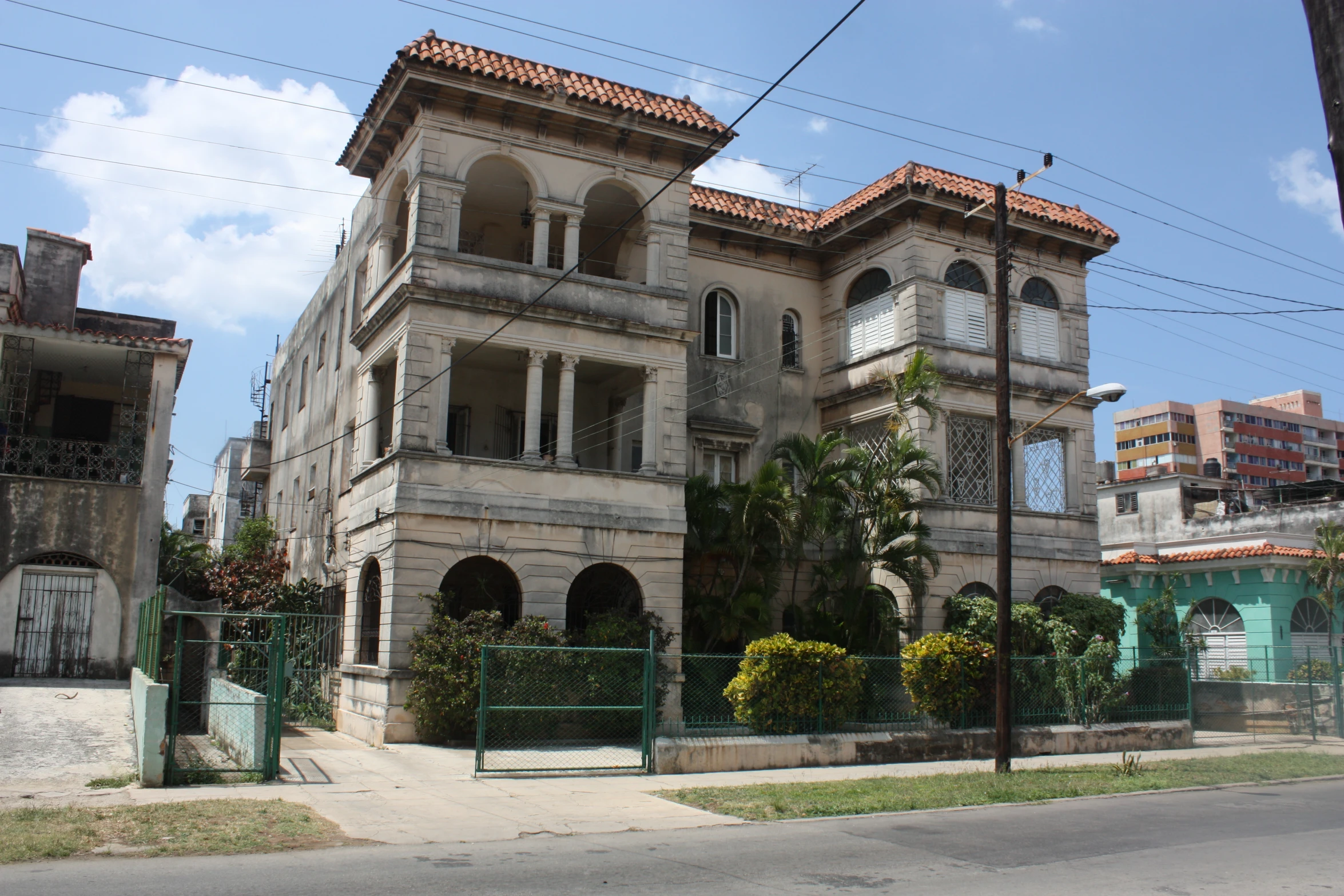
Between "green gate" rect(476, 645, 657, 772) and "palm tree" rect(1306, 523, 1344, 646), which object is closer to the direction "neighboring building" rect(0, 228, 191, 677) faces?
the green gate

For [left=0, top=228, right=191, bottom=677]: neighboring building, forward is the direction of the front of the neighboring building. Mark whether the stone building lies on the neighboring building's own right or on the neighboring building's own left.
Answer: on the neighboring building's own left

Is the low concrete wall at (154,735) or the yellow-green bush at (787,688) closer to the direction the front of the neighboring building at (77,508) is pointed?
the low concrete wall

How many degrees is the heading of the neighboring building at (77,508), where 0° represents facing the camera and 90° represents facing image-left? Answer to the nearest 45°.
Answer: approximately 0°

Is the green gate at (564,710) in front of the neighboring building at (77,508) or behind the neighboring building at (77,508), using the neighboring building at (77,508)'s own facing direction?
in front

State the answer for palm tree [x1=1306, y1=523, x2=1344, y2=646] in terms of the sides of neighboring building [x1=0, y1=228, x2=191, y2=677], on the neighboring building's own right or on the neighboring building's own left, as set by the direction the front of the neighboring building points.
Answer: on the neighboring building's own left

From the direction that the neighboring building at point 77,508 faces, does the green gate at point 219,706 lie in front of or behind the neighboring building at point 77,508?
in front

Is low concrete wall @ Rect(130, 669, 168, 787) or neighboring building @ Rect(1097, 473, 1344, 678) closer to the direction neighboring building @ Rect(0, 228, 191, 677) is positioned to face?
the low concrete wall

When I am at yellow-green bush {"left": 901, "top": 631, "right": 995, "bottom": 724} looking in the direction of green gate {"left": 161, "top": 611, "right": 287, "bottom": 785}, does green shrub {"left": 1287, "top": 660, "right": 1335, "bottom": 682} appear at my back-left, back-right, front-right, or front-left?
back-right

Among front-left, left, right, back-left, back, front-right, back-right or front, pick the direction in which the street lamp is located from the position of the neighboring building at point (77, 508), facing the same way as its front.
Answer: front-left

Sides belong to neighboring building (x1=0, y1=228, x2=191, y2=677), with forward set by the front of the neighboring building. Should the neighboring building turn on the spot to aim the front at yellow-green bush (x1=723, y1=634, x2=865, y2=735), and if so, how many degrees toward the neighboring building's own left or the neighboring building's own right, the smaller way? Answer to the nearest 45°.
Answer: approximately 45° to the neighboring building's own left

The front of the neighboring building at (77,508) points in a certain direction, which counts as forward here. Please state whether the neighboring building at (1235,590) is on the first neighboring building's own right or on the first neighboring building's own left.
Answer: on the first neighboring building's own left

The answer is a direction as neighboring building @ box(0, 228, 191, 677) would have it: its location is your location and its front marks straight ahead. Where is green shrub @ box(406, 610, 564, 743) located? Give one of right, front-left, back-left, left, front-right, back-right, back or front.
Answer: front-left

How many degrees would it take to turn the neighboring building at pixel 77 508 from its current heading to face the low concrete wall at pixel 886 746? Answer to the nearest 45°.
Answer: approximately 45° to its left
